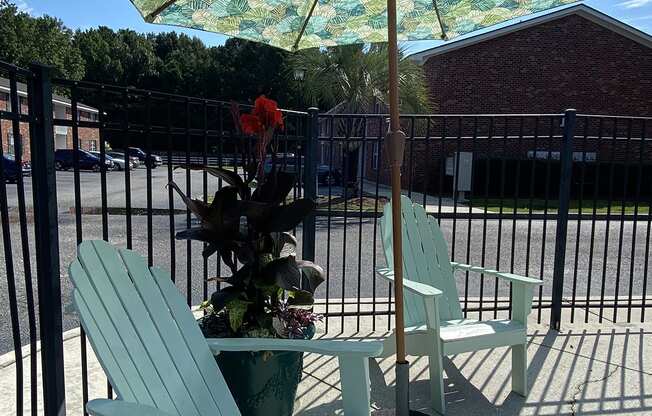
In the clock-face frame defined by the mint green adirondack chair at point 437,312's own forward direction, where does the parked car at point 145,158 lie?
The parked car is roughly at 6 o'clock from the mint green adirondack chair.

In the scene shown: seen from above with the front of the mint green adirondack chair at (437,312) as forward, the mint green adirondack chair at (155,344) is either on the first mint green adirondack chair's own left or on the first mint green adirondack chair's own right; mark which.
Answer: on the first mint green adirondack chair's own right

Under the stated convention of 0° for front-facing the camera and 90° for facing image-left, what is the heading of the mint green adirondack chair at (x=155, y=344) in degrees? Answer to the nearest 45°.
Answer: approximately 315°

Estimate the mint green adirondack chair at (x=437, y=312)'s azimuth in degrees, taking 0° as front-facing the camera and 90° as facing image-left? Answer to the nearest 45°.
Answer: approximately 315°

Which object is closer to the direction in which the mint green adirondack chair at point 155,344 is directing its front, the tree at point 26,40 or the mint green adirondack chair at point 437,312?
the mint green adirondack chair

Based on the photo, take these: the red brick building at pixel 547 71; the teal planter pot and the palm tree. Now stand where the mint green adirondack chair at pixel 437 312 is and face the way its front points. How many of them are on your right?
1

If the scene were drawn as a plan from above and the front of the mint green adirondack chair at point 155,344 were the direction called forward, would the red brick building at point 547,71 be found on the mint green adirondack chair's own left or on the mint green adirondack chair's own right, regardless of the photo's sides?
on the mint green adirondack chair's own left

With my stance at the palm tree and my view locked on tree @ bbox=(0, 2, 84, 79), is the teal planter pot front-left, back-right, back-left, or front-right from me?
back-left

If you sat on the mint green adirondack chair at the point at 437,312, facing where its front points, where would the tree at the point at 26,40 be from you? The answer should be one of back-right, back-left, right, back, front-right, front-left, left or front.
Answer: back

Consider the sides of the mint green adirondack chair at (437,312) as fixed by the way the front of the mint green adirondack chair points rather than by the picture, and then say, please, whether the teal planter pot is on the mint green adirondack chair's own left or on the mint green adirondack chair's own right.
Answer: on the mint green adirondack chair's own right

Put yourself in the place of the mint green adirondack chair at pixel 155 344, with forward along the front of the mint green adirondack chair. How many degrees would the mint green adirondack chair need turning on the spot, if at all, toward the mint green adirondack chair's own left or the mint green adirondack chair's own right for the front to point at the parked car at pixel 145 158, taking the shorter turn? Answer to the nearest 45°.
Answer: approximately 135° to the mint green adirondack chair's own left
